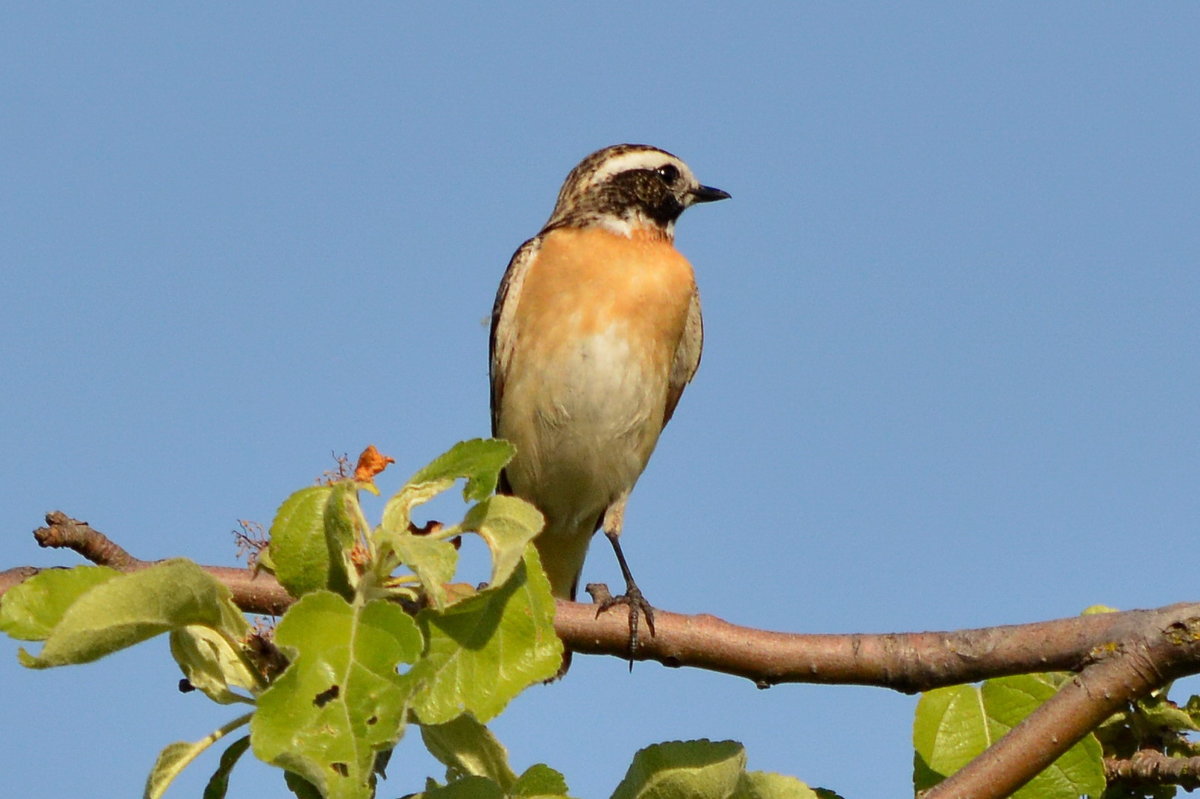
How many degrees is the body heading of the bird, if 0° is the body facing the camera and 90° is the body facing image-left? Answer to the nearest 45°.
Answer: approximately 0°
